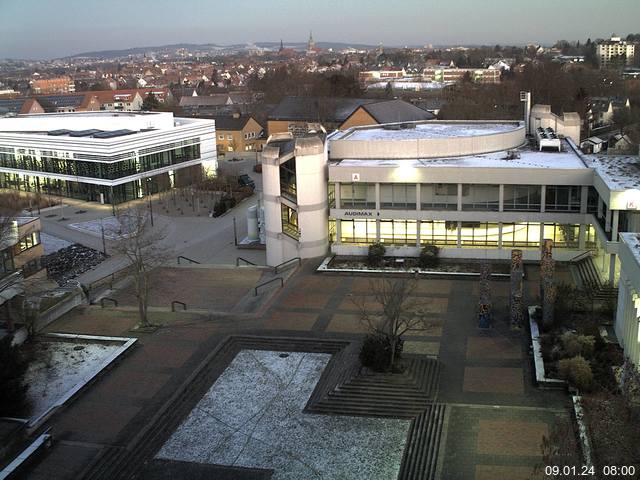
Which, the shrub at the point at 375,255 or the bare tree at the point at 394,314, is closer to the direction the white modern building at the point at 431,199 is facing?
the bare tree

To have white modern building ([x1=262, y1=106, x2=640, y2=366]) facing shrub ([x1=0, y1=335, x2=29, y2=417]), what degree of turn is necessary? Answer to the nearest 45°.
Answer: approximately 45° to its right

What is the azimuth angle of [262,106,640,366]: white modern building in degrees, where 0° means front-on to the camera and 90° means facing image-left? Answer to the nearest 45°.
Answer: approximately 0°

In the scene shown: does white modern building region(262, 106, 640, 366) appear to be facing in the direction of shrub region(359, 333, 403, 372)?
yes

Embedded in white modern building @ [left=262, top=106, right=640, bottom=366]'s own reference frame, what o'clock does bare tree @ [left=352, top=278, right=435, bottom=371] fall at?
The bare tree is roughly at 12 o'clock from the white modern building.
